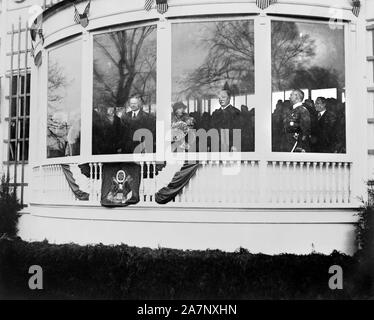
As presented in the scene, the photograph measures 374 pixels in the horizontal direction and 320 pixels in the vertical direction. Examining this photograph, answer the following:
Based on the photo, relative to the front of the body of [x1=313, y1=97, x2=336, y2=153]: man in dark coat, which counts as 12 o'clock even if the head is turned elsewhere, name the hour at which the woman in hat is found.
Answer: The woman in hat is roughly at 1 o'clock from the man in dark coat.

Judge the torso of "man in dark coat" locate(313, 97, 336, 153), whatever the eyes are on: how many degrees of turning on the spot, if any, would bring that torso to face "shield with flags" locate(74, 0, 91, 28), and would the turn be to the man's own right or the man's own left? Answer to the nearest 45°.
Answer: approximately 45° to the man's own right

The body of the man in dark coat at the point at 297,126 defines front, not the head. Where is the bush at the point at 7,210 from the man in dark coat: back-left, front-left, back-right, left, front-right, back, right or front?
front-right

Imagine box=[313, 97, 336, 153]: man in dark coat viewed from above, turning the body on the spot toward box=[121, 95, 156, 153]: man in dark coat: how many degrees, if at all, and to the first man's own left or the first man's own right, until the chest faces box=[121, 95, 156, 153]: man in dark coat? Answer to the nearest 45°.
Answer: approximately 45° to the first man's own right

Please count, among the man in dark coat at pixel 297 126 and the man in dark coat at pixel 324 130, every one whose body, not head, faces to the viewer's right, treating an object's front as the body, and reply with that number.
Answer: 0

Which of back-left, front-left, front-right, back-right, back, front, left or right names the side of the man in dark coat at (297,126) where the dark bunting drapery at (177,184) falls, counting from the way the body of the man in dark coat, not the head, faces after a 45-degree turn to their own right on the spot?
front

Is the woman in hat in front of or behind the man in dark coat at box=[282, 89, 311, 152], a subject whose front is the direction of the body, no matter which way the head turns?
in front
